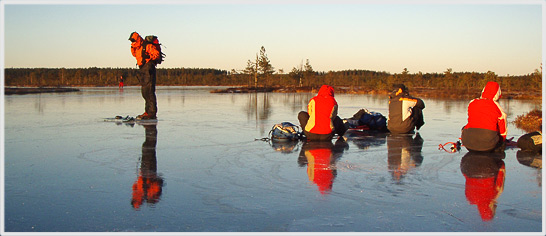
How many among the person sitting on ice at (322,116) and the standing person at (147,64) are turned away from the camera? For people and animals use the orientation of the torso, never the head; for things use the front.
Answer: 1

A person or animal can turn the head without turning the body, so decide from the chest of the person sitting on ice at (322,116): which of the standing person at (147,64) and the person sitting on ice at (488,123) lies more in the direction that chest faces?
the standing person

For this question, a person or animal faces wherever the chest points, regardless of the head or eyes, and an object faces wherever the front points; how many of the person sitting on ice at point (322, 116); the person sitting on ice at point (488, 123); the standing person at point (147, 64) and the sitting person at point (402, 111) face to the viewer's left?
1

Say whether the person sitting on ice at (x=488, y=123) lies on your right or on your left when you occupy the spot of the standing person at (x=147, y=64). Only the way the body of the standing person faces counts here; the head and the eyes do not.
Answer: on your left

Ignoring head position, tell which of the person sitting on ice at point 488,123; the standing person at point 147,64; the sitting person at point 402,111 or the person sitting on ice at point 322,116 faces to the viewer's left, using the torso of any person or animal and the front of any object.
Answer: the standing person

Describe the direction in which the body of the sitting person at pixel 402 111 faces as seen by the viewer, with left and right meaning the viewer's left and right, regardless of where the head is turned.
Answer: facing away from the viewer and to the right of the viewer

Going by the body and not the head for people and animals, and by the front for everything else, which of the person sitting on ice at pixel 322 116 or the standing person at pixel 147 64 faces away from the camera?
the person sitting on ice

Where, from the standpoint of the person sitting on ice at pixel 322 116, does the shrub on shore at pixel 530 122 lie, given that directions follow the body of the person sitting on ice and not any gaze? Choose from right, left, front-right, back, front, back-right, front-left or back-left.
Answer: front-right

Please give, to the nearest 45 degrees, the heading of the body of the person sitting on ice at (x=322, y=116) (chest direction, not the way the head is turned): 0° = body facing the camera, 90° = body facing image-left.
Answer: approximately 180°

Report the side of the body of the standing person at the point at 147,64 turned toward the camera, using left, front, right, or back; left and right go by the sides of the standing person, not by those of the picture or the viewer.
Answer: left

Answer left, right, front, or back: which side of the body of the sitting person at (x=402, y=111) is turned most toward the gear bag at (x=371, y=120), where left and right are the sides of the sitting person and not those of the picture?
left
